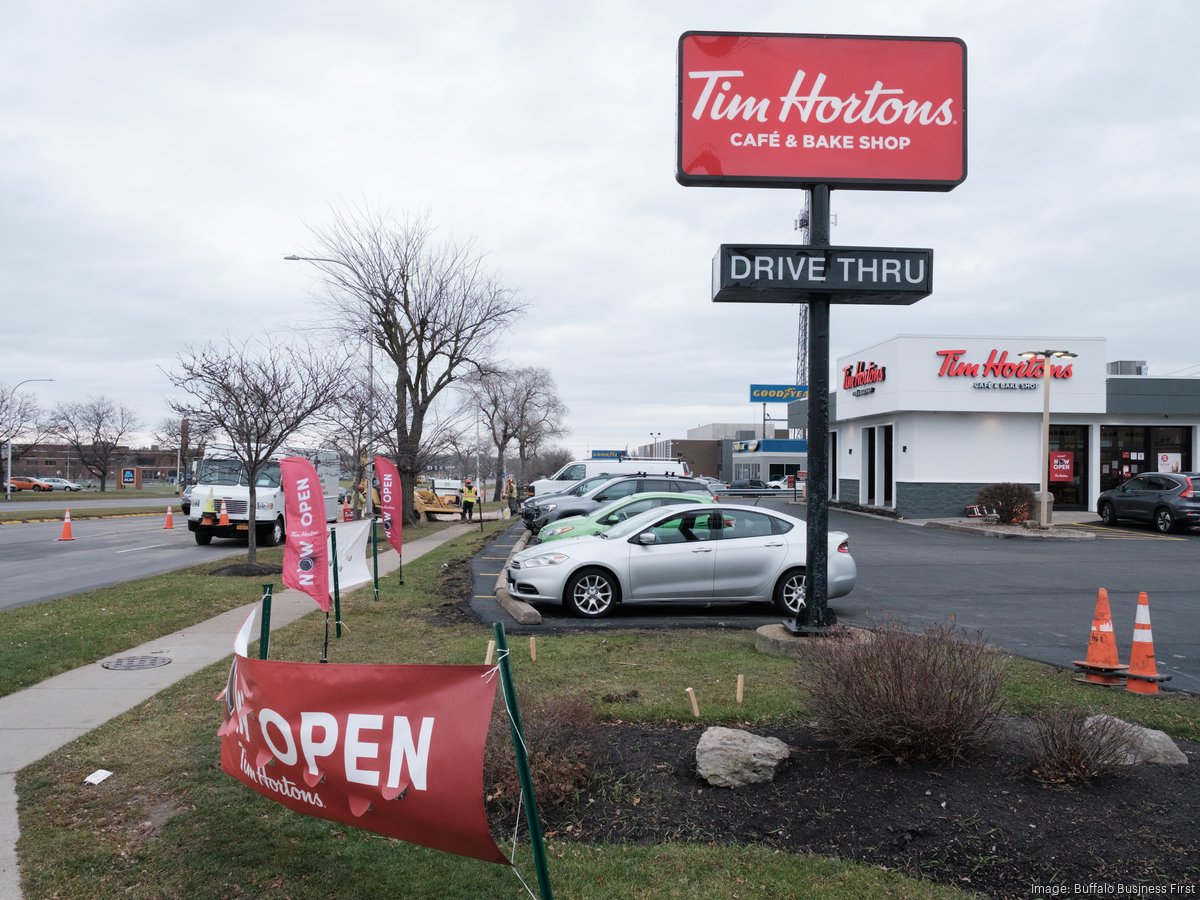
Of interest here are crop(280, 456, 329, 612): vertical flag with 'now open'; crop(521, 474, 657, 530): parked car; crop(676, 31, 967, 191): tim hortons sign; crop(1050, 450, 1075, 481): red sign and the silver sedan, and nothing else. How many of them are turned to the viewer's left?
2

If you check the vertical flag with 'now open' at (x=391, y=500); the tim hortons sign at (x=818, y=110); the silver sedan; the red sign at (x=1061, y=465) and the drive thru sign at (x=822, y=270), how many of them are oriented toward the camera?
4

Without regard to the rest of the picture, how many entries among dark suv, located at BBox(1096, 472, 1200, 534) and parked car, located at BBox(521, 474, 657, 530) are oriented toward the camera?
0

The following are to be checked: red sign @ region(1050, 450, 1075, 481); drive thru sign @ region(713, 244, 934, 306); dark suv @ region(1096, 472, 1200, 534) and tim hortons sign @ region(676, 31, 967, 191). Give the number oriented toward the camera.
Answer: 3

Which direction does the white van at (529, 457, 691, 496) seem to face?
to the viewer's left

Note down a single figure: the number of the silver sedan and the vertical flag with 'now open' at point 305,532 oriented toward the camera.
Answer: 1

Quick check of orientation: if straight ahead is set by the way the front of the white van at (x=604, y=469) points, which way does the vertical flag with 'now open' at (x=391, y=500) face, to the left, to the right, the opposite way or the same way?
to the left

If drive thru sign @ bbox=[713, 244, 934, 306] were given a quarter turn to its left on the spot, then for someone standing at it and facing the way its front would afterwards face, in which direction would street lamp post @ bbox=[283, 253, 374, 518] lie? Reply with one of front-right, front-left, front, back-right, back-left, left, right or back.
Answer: back-left

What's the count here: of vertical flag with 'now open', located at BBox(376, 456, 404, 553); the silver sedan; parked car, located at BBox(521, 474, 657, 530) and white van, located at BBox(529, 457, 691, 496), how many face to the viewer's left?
3

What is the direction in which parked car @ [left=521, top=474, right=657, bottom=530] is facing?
to the viewer's left

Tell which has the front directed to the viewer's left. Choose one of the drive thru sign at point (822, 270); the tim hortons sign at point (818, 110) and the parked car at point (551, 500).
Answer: the parked car

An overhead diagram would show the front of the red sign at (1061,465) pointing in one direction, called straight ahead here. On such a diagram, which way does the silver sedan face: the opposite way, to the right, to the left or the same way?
to the right

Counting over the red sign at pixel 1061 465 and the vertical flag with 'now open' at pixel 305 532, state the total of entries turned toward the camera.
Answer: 2
